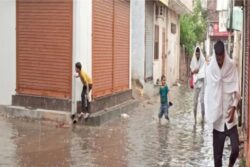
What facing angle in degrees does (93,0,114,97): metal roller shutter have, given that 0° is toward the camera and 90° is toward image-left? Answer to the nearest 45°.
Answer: approximately 315°

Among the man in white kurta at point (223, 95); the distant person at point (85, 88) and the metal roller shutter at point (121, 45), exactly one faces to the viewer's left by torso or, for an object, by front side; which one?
the distant person

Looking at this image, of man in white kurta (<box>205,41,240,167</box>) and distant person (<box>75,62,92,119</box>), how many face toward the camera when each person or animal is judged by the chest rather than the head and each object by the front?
1

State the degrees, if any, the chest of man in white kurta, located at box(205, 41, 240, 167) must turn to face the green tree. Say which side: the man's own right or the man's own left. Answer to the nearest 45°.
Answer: approximately 180°

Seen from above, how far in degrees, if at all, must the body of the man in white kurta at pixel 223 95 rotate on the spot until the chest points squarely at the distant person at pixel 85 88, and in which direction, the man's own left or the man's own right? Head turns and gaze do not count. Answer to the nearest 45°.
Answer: approximately 135° to the man's own right

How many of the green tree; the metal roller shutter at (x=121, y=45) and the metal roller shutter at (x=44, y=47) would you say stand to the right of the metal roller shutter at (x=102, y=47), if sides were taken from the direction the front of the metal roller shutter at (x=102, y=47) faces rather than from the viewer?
1

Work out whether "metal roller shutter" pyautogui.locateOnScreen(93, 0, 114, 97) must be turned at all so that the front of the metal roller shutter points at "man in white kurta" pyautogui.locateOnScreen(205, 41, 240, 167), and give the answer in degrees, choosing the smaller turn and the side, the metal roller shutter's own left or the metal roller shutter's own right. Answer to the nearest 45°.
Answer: approximately 45° to the metal roller shutter's own right

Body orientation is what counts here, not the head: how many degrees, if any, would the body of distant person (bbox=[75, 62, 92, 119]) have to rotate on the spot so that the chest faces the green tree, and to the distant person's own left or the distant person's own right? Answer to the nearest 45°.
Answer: approximately 90° to the distant person's own right

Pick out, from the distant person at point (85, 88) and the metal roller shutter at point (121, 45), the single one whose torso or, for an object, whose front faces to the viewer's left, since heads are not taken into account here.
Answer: the distant person
